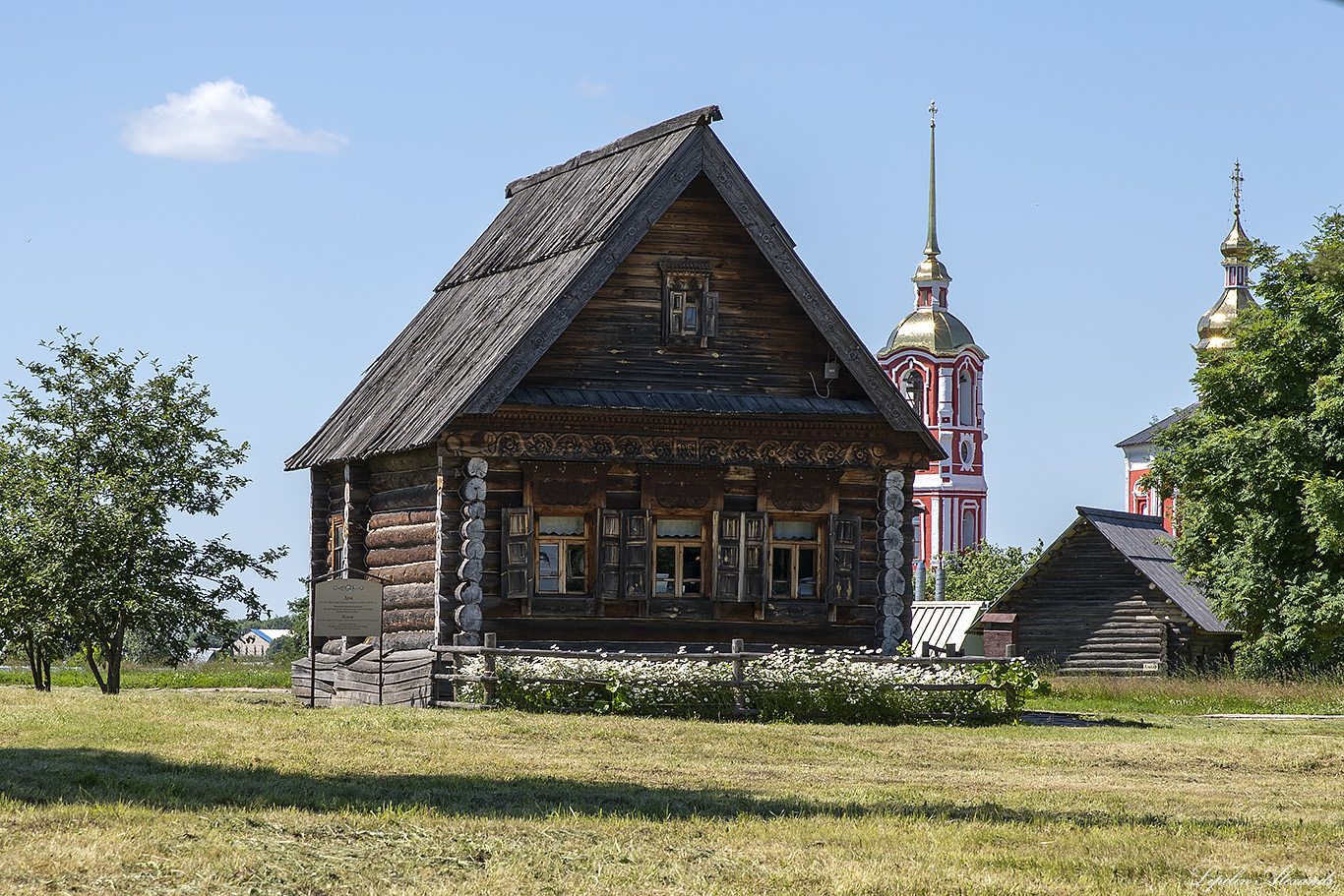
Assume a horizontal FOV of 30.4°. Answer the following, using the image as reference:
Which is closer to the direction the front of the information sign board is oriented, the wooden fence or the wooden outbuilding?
the wooden fence

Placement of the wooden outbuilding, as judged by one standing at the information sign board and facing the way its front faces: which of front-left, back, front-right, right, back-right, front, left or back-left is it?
back-left

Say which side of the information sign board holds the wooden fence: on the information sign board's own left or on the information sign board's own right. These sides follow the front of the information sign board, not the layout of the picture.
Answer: on the information sign board's own left

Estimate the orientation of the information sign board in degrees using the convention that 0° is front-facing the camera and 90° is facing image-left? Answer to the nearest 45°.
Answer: approximately 0°

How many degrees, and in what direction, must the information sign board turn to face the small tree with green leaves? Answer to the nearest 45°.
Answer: approximately 135° to its right

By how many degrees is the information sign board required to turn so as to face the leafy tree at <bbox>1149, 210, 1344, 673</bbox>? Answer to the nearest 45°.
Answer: approximately 135° to its left

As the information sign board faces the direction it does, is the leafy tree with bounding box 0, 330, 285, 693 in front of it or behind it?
behind

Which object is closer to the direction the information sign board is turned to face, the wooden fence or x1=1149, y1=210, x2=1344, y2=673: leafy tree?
the wooden fence

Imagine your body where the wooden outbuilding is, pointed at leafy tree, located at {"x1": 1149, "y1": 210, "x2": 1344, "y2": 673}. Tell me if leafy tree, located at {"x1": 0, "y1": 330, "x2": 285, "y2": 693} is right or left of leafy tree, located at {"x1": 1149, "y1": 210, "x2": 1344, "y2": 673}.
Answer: right
